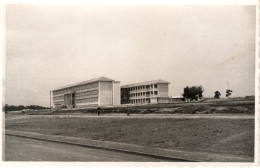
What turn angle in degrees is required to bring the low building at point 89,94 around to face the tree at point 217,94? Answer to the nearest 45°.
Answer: approximately 90° to its left

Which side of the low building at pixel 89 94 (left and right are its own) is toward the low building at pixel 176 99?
back

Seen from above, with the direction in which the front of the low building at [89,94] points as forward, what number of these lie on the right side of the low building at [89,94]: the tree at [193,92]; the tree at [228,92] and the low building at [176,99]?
0

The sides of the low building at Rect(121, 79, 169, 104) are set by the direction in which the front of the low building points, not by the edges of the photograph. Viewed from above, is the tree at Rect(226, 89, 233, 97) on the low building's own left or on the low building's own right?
on the low building's own left

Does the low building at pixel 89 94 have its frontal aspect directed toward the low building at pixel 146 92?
no

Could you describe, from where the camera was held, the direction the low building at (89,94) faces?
facing the viewer and to the left of the viewer

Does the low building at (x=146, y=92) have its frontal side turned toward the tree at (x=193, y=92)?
no

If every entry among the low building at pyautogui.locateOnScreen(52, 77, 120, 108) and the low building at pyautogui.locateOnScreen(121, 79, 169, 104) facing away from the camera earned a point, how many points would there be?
0

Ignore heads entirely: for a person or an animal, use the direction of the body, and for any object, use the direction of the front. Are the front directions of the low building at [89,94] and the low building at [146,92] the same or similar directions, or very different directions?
same or similar directions

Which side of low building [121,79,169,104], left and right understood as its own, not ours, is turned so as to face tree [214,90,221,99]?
left
